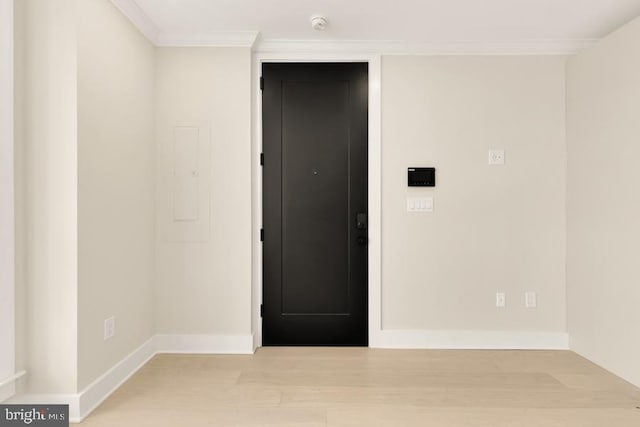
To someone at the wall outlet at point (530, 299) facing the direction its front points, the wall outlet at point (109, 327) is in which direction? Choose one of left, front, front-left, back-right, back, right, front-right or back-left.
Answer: front-right

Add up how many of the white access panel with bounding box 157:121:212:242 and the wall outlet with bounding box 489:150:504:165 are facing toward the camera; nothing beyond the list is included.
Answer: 2

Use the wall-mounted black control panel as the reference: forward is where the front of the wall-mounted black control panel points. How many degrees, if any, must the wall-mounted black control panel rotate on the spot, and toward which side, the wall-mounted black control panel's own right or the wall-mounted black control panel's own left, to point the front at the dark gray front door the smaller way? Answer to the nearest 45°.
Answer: approximately 90° to the wall-mounted black control panel's own right

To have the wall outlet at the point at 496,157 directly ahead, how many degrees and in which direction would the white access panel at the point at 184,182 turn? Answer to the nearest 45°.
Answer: approximately 90° to its left

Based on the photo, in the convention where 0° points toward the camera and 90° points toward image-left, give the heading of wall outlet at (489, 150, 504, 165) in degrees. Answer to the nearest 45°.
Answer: approximately 0°

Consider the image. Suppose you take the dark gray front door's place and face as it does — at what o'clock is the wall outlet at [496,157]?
The wall outlet is roughly at 9 o'clock from the dark gray front door.

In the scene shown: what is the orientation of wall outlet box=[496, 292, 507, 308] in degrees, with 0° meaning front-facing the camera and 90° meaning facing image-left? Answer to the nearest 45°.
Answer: approximately 0°
